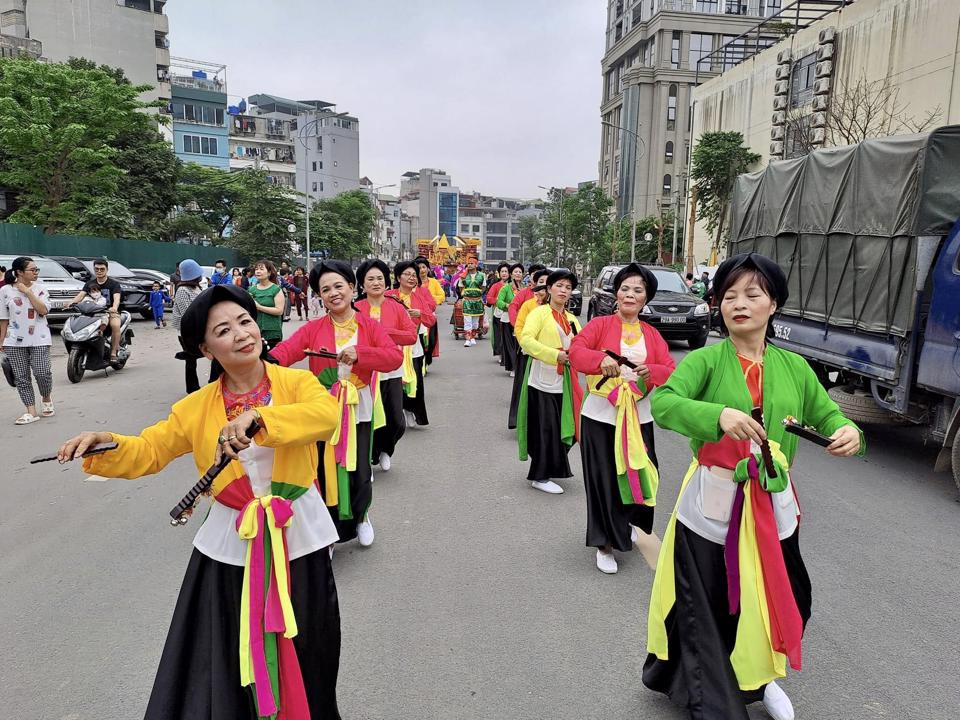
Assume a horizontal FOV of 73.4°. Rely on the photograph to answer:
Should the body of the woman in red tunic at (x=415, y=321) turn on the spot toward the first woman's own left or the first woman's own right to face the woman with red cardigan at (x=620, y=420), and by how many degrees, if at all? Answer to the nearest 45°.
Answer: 0° — they already face them

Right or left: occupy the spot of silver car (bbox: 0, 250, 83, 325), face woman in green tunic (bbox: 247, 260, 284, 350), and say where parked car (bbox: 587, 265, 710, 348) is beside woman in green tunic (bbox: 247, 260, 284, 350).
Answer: left

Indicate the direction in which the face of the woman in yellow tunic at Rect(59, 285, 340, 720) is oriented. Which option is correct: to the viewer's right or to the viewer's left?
to the viewer's right

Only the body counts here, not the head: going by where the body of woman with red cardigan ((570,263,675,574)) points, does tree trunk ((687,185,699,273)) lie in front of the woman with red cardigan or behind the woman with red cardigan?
behind

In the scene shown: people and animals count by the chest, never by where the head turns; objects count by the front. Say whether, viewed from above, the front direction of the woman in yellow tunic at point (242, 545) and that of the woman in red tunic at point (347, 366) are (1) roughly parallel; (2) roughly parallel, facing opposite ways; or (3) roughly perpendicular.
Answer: roughly parallel

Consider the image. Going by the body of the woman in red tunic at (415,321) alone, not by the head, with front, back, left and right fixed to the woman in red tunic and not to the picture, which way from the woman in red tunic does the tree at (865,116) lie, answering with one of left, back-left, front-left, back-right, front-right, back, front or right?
back-left

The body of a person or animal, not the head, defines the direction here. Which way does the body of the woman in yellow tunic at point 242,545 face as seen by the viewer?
toward the camera

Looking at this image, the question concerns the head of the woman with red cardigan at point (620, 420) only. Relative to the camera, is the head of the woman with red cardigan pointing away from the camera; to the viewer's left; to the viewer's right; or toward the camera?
toward the camera

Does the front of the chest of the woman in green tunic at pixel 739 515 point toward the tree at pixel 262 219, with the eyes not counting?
no

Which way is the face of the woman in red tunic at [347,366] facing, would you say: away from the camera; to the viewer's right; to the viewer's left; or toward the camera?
toward the camera

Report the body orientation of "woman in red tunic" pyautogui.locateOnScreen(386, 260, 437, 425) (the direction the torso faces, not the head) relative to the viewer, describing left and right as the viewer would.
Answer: facing the viewer

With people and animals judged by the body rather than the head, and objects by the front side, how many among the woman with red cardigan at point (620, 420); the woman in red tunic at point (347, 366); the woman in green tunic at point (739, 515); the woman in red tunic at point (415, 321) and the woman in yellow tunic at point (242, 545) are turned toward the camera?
5

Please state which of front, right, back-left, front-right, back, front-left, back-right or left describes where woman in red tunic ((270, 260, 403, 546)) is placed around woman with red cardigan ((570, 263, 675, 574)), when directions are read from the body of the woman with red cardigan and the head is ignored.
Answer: right

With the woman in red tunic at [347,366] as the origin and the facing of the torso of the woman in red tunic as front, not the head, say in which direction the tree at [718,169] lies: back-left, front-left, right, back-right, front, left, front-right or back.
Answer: back-left
